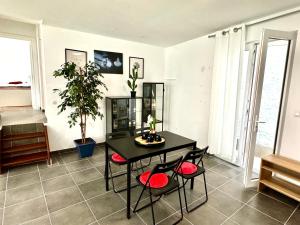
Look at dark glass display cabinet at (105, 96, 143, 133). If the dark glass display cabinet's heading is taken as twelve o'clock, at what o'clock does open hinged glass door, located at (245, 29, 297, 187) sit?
The open hinged glass door is roughly at 12 o'clock from the dark glass display cabinet.

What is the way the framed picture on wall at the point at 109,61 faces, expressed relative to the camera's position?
facing the viewer and to the right of the viewer

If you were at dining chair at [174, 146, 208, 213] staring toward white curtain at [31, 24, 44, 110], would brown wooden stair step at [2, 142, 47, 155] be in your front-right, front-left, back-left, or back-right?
front-left

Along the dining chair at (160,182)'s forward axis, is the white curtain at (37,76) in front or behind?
in front

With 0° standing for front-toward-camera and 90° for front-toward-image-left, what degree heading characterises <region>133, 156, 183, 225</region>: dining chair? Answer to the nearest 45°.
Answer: approximately 135°

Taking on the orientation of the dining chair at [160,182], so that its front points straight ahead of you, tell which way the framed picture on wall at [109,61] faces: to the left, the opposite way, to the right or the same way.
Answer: the opposite way

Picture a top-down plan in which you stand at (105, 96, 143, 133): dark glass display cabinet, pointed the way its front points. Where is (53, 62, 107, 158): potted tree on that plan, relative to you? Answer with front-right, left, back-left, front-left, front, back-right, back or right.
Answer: right

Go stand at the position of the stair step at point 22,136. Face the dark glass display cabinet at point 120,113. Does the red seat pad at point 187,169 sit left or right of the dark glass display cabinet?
right

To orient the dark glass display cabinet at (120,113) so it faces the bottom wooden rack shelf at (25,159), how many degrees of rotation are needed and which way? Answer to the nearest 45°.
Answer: approximately 90° to its right

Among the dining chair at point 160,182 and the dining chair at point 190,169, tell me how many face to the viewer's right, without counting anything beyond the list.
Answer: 0

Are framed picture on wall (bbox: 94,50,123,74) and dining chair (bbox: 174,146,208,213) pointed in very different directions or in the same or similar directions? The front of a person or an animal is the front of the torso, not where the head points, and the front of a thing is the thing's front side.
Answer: very different directions

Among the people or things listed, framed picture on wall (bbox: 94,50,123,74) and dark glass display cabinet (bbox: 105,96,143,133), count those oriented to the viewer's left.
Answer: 0

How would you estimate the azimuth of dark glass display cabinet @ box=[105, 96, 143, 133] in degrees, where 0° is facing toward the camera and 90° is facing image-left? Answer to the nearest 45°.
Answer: approximately 315°
